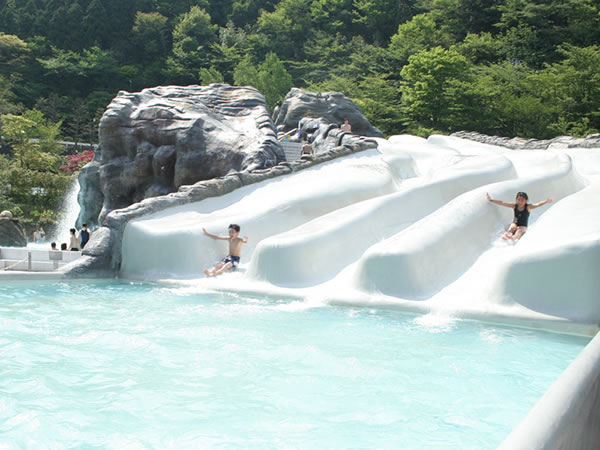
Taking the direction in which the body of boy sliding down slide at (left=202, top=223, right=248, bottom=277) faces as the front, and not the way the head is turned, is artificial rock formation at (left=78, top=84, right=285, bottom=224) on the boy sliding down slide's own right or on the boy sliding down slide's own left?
on the boy sliding down slide's own right

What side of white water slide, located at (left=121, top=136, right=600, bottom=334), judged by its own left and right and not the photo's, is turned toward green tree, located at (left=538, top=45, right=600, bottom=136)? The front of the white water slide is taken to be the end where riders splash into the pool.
back

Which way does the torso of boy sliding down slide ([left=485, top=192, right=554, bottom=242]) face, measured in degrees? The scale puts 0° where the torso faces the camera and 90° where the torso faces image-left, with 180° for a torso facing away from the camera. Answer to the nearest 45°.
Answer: approximately 45°

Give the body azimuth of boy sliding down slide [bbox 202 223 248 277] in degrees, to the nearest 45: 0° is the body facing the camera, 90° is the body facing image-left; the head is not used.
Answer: approximately 45°

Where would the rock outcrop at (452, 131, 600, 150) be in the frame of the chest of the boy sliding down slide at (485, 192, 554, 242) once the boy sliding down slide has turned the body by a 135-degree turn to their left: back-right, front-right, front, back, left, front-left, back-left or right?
left

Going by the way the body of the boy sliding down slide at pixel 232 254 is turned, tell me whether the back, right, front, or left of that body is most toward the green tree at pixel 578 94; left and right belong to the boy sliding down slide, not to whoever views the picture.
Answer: back

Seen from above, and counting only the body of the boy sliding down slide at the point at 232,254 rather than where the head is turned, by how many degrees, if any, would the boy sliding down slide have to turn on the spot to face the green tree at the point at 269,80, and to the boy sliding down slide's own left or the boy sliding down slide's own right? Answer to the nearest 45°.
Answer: approximately 135° to the boy sliding down slide's own right

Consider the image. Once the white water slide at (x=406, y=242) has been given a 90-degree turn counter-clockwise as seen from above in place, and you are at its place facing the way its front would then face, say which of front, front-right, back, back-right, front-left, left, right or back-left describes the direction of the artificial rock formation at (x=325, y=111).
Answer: back-left

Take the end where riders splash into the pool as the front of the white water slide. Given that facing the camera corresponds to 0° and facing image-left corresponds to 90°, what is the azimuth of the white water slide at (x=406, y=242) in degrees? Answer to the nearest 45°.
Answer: approximately 45°
